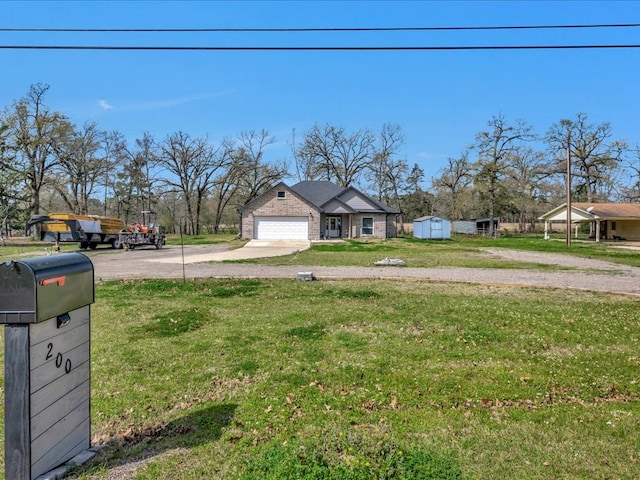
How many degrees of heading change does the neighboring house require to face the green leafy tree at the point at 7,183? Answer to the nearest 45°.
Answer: approximately 45° to its right

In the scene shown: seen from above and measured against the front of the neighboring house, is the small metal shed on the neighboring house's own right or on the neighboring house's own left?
on the neighboring house's own right

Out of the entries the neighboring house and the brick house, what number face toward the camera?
2

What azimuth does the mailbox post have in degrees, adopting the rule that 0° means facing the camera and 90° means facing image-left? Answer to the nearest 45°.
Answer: approximately 45°

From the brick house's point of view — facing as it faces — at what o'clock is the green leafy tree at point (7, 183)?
The green leafy tree is roughly at 3 o'clock from the brick house.

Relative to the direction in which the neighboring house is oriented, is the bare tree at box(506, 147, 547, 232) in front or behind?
behind

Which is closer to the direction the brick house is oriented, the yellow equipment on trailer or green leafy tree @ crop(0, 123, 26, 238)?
the yellow equipment on trailer

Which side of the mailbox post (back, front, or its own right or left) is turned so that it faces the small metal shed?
back

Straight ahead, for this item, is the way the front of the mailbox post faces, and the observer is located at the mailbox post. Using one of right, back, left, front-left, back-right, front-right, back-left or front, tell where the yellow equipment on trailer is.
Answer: back-right

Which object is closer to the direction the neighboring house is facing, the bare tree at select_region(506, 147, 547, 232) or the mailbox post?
the mailbox post
